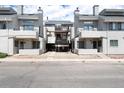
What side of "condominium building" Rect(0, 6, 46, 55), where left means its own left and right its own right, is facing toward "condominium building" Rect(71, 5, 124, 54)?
left

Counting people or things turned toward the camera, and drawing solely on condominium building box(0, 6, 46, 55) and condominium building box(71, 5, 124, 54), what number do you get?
2

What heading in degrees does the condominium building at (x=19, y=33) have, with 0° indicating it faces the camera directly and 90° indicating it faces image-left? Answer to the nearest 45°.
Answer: approximately 0°

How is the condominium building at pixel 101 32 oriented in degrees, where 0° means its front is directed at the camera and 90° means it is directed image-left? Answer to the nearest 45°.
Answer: approximately 0°
